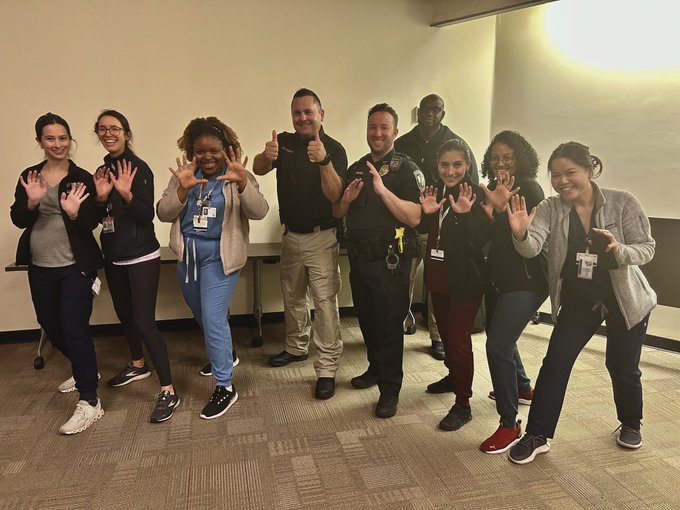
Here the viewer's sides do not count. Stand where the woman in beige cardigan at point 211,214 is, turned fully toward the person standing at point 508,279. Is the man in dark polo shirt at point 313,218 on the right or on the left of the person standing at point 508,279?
left

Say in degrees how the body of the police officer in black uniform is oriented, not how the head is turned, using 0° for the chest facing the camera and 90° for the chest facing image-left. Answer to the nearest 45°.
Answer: approximately 45°

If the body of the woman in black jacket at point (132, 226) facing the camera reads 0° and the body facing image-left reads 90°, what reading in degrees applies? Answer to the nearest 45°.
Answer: approximately 45°

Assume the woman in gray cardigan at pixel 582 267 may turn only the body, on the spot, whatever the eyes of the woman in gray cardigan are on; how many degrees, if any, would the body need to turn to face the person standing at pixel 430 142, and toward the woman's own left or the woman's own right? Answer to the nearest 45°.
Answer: approximately 90° to the woman's own right

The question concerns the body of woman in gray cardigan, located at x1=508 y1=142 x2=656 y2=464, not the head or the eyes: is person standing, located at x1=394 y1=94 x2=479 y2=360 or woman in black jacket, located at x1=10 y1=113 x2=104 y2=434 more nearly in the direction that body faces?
the woman in black jacket

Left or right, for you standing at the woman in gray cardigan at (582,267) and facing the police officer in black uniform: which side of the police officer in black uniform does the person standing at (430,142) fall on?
right

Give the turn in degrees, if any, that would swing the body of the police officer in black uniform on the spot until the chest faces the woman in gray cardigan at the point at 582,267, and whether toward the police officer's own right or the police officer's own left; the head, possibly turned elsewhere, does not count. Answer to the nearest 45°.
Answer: approximately 90° to the police officer's own left
